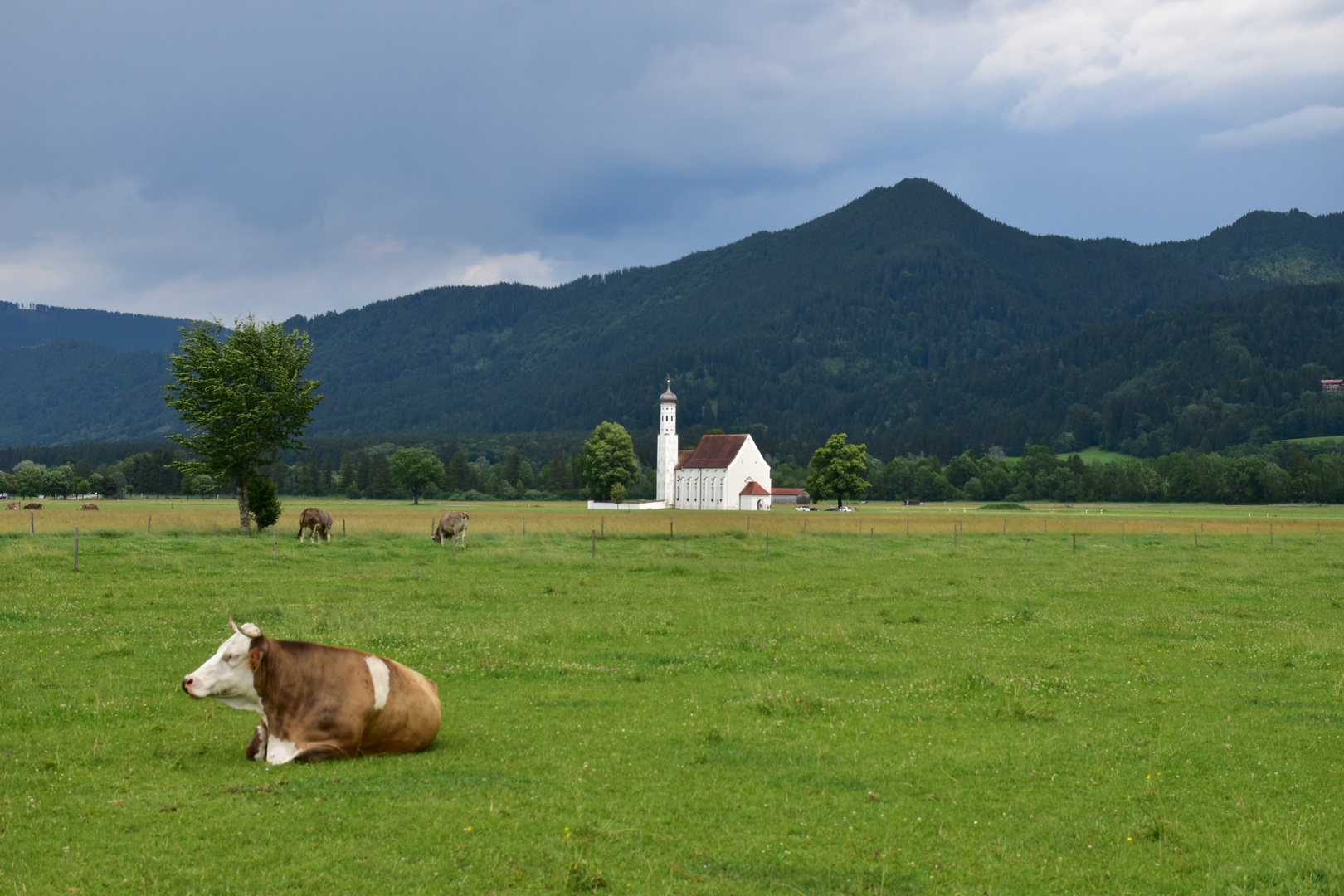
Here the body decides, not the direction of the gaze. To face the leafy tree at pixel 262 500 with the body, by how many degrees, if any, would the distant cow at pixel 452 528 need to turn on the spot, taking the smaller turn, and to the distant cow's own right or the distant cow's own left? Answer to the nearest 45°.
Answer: approximately 45° to the distant cow's own right

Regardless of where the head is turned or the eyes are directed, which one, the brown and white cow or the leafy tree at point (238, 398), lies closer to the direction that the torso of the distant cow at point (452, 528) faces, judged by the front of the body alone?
the leafy tree

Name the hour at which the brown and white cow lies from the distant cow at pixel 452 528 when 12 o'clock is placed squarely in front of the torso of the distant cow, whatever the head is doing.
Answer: The brown and white cow is roughly at 9 o'clock from the distant cow.

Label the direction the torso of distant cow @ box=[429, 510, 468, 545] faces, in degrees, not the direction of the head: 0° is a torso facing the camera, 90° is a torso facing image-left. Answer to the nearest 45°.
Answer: approximately 90°
